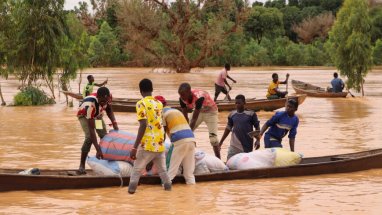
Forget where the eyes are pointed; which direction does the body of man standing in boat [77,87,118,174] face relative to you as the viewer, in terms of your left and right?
facing the viewer and to the right of the viewer

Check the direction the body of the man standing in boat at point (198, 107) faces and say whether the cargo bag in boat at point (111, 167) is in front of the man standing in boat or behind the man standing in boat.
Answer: in front

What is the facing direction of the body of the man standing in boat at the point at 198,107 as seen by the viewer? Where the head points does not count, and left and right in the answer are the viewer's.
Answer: facing the viewer and to the left of the viewer

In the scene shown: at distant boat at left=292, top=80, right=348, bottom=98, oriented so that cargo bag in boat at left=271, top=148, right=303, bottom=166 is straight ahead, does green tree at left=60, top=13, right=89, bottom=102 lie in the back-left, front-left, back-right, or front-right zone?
front-right

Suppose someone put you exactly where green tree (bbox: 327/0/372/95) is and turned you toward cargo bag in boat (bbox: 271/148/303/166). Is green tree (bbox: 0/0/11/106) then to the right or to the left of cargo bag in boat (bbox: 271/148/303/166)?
right

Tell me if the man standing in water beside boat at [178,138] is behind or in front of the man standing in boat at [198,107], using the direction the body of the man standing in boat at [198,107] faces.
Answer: in front
